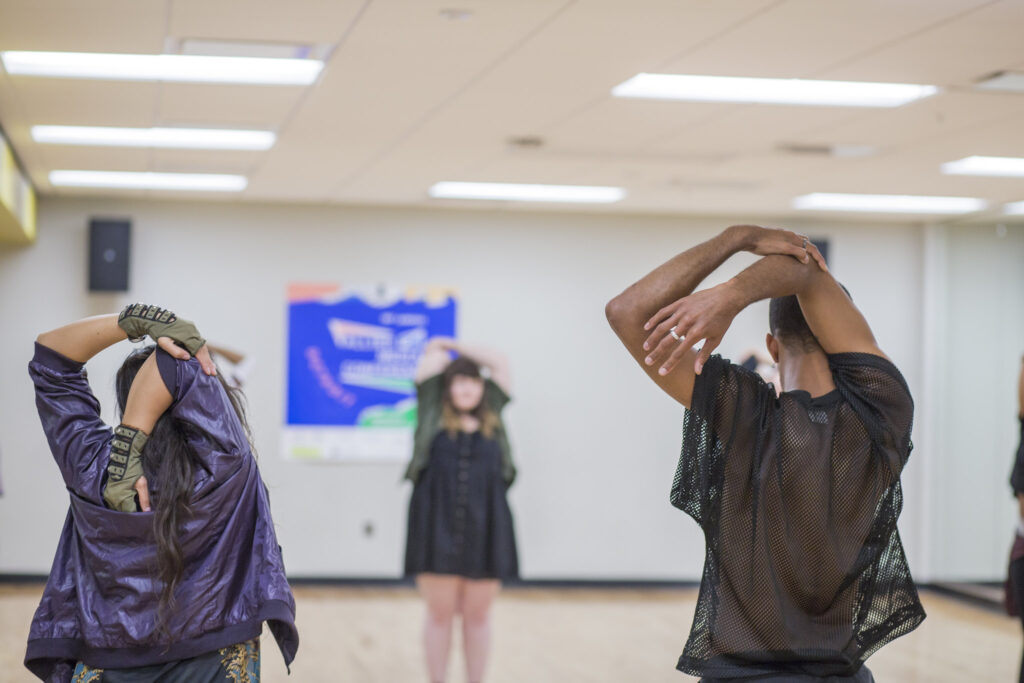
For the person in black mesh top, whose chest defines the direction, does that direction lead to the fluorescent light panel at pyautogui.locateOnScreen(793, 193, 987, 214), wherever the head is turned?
yes

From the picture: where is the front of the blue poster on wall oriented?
toward the camera

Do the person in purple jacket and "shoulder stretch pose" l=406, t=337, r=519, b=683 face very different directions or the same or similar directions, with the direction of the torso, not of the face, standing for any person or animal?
very different directions

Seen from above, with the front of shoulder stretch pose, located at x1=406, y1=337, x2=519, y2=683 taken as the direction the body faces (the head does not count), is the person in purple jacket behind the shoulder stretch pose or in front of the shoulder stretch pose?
in front

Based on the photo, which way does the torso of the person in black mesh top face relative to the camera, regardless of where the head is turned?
away from the camera

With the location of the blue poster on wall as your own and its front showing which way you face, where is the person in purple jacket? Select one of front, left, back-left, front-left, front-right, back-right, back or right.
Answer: front

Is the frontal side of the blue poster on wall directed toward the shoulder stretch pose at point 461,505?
yes

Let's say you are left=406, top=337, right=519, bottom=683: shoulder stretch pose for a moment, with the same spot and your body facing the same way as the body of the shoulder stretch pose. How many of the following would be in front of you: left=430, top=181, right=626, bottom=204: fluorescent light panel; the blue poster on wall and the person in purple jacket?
1

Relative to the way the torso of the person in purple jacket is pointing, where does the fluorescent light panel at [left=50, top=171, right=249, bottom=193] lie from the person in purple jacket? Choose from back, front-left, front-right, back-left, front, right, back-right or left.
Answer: front

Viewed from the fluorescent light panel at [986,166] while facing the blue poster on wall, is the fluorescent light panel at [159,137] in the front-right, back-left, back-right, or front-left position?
front-left

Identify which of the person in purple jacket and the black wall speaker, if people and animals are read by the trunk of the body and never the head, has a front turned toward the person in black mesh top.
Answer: the black wall speaker

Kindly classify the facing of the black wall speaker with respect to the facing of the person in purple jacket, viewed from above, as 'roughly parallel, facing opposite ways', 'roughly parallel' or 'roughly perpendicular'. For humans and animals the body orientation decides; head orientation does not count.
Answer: roughly parallel, facing opposite ways

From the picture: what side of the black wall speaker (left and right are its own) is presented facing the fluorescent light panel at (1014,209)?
left

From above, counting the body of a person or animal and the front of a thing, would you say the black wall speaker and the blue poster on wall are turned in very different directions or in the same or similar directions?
same or similar directions

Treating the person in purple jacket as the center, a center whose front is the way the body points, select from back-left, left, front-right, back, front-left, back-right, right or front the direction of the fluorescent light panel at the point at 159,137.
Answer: front

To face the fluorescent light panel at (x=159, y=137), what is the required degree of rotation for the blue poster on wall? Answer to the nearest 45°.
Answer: approximately 45° to its right

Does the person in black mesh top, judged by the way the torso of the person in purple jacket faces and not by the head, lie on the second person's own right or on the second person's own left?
on the second person's own right

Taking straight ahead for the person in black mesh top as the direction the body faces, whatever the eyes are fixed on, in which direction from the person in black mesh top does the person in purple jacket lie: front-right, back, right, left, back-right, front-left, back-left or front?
left

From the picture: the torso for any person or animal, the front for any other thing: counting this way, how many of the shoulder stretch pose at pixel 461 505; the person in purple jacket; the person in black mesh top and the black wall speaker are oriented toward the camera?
2
